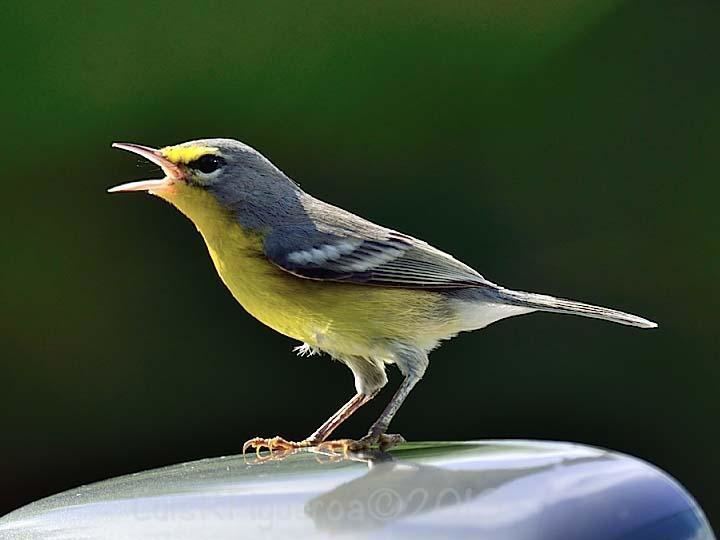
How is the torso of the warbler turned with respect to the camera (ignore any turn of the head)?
to the viewer's left
